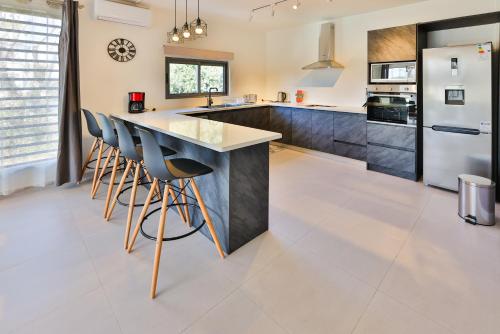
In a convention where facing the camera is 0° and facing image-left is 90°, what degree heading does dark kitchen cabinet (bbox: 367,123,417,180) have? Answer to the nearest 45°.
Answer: approximately 45°

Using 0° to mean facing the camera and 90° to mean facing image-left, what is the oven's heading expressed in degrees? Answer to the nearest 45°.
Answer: approximately 0°

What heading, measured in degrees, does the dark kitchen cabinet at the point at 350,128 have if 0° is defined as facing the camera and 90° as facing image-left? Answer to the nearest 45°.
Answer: approximately 45°

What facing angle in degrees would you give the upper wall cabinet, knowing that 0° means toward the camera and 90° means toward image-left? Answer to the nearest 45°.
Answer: approximately 45°
